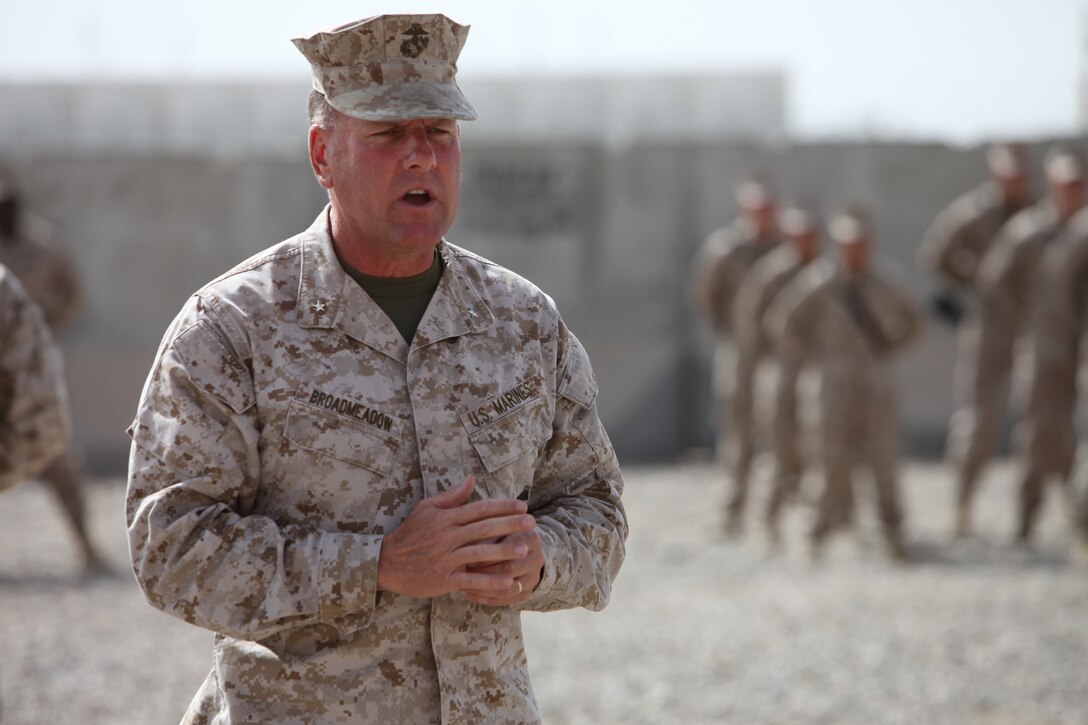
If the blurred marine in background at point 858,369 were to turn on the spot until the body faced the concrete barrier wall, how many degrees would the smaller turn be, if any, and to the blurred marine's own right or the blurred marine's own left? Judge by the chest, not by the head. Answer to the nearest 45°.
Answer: approximately 135° to the blurred marine's own right

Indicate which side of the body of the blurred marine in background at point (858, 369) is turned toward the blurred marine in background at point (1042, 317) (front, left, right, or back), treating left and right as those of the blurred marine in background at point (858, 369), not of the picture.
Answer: left

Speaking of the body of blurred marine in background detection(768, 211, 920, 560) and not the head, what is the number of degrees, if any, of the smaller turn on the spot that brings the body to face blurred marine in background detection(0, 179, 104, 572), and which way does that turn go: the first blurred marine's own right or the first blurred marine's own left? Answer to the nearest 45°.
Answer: approximately 90° to the first blurred marine's own right

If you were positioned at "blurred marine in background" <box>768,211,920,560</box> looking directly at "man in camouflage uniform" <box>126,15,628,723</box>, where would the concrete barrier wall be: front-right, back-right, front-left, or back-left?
back-right

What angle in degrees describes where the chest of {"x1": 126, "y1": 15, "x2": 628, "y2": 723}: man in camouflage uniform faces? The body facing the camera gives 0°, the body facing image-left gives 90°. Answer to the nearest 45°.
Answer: approximately 315°

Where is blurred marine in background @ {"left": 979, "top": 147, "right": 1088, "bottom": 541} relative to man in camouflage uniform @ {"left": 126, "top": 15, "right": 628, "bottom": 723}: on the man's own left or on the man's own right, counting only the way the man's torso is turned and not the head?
on the man's own left

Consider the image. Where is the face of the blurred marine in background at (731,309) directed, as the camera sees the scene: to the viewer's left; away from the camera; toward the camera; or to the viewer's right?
toward the camera

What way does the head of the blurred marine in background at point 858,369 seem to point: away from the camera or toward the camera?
toward the camera

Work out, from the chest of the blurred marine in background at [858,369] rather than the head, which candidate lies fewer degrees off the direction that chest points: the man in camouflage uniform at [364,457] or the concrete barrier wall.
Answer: the man in camouflage uniform

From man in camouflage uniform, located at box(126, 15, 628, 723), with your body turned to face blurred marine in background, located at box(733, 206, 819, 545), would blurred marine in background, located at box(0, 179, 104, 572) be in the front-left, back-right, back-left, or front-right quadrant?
front-left

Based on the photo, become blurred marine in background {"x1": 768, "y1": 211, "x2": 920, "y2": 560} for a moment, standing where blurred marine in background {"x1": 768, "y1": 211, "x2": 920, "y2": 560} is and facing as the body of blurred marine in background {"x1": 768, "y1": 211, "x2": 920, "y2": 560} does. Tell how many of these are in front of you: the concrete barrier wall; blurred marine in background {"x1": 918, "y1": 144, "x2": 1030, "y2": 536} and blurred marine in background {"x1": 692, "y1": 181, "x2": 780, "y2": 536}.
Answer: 0

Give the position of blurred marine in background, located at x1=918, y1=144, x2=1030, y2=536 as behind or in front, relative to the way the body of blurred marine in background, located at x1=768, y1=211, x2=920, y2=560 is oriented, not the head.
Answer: behind

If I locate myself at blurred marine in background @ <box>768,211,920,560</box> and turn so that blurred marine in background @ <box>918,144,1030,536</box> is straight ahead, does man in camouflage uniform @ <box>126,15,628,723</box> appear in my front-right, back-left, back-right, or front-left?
back-right

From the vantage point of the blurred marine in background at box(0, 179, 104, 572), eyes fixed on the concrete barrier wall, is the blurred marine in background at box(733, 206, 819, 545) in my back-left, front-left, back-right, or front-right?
front-right

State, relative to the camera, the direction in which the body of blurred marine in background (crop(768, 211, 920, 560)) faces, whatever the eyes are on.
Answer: toward the camera

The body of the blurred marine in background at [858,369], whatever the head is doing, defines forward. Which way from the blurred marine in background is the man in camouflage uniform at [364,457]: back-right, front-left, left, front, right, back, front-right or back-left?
front
